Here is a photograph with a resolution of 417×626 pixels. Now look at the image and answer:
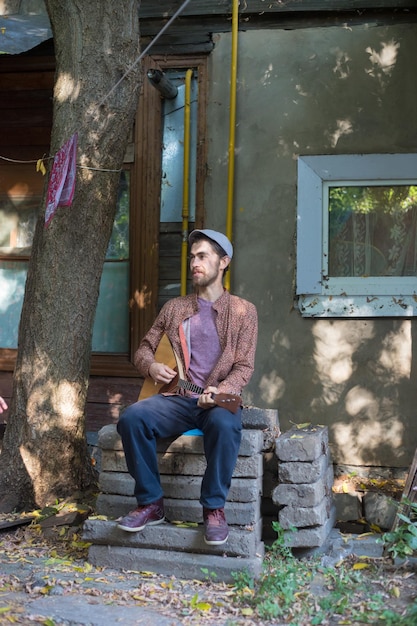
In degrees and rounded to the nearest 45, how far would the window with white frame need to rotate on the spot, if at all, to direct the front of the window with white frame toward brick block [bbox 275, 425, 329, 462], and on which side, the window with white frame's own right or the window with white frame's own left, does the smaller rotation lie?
0° — it already faces it

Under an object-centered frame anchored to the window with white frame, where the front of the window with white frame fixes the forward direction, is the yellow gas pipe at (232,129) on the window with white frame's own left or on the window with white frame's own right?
on the window with white frame's own right

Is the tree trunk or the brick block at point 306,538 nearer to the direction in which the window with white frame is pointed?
the brick block

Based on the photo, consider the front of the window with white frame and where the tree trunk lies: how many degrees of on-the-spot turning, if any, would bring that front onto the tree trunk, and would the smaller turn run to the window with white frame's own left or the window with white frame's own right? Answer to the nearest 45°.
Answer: approximately 45° to the window with white frame's own right

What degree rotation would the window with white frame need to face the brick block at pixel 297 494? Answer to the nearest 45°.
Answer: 0° — it already faces it

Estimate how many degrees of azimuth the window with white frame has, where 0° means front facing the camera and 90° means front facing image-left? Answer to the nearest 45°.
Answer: approximately 0°
